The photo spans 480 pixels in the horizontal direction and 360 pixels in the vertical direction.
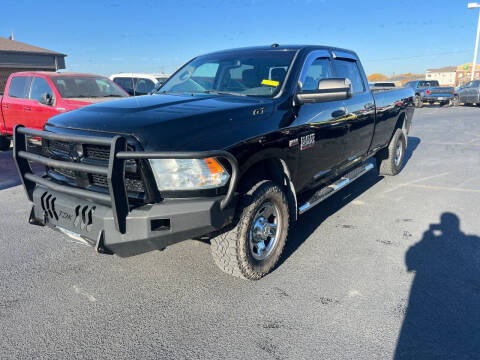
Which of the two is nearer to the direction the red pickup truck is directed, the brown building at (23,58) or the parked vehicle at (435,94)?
the parked vehicle

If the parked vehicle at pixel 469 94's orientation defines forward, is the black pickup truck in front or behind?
in front

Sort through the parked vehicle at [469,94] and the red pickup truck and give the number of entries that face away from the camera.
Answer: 0

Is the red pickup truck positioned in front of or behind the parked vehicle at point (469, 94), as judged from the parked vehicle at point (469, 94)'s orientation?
in front

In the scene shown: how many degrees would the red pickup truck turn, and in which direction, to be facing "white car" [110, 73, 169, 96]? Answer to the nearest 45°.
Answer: approximately 90° to its left

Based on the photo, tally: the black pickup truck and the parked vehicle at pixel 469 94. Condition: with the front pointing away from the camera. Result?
0

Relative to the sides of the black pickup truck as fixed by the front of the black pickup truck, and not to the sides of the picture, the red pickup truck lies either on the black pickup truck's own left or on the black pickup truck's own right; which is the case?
on the black pickup truck's own right

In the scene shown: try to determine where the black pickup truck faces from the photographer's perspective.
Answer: facing the viewer and to the left of the viewer

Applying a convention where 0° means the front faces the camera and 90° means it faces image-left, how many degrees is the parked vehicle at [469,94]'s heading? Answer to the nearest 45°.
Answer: approximately 45°
